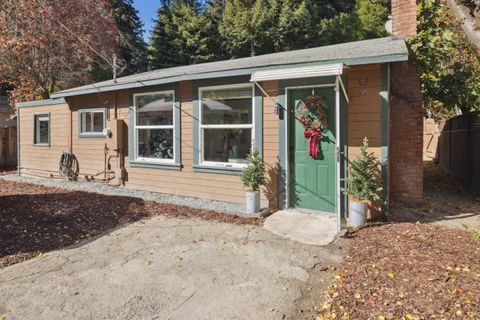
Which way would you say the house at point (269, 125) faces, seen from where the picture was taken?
facing the viewer and to the left of the viewer

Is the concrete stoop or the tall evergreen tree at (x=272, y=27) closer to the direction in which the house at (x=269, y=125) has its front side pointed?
the concrete stoop

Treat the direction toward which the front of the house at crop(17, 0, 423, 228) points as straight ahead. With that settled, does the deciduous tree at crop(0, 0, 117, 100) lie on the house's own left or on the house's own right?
on the house's own right

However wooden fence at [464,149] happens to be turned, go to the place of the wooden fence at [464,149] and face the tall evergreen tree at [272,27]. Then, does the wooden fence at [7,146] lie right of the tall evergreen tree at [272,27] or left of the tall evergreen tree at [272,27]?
left

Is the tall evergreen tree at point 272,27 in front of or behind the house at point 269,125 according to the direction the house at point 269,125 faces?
behind

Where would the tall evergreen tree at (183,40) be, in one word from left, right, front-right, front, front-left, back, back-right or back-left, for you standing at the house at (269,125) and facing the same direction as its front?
back-right

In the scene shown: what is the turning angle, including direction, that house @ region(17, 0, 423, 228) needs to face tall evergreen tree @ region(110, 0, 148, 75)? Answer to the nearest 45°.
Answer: approximately 135° to its right

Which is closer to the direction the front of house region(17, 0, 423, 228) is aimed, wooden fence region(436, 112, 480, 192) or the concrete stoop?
the concrete stoop
